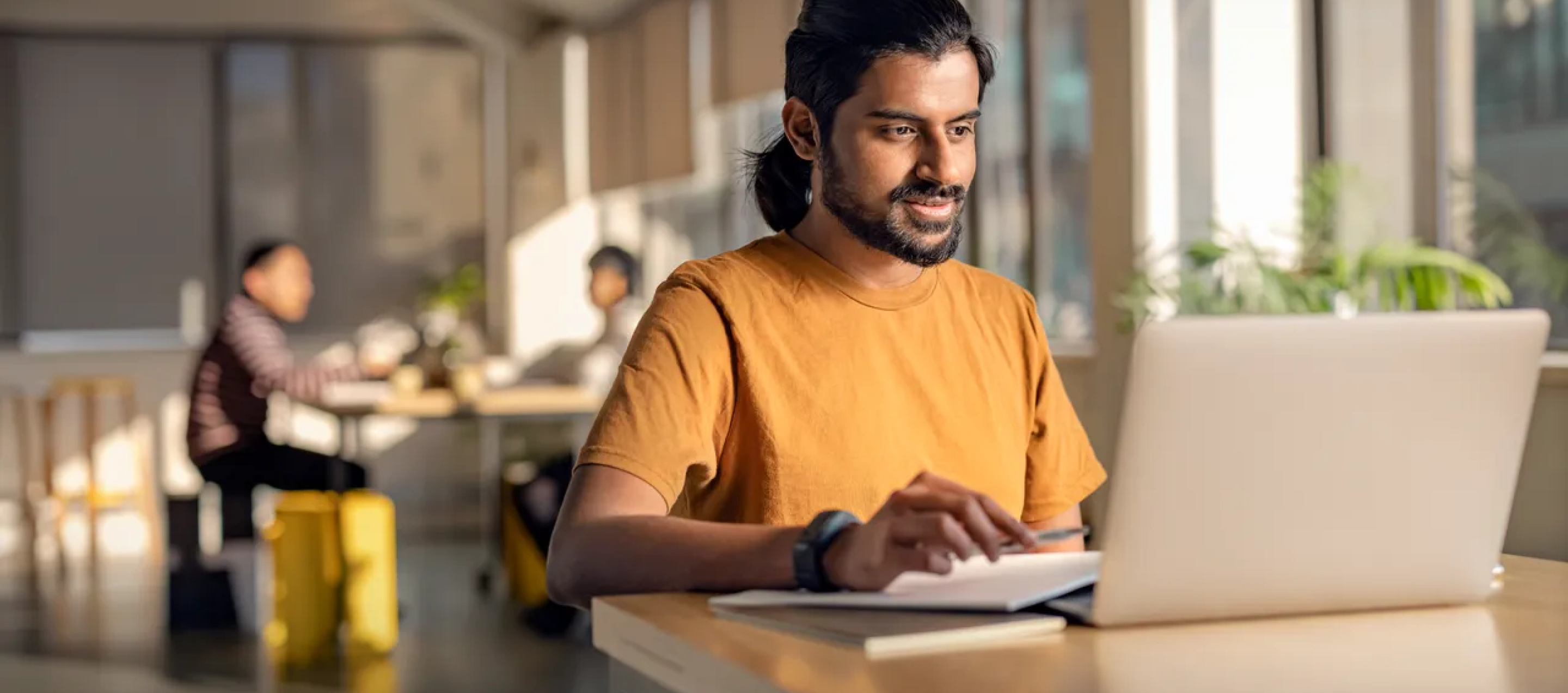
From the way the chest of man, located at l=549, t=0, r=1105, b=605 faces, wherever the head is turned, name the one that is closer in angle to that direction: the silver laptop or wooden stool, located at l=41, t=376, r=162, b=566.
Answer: the silver laptop

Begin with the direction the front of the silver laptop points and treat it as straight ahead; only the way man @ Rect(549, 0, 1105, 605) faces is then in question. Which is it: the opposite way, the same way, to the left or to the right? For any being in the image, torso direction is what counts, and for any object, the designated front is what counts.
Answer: the opposite way

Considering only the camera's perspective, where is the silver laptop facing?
facing away from the viewer and to the left of the viewer

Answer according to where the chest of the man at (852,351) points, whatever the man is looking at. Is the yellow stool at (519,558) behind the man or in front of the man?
behind

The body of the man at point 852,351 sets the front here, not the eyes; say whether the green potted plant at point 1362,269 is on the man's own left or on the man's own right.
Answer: on the man's own left

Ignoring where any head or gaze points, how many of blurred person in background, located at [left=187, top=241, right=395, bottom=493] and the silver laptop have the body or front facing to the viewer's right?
1

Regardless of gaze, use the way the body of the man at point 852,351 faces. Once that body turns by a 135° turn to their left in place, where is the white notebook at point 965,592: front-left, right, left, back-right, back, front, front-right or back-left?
back

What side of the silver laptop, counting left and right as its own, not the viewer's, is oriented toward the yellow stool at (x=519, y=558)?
front

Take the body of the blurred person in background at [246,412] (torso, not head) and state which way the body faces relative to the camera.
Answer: to the viewer's right

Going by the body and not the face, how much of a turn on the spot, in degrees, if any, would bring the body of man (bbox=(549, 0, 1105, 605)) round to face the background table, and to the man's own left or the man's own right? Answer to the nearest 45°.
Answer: approximately 135° to the man's own left

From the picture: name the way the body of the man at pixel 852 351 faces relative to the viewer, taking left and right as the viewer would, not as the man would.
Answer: facing the viewer and to the right of the viewer

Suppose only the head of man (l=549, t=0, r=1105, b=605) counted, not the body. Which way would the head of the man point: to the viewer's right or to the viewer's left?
to the viewer's right
